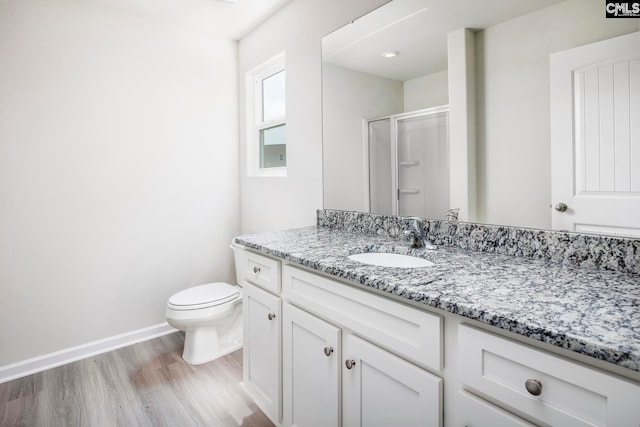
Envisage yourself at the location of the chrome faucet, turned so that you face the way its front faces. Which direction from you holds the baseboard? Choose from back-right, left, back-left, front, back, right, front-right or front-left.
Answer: front-right

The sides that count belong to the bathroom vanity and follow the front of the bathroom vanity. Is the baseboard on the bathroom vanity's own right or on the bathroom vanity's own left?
on the bathroom vanity's own right

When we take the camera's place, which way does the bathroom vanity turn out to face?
facing the viewer and to the left of the viewer

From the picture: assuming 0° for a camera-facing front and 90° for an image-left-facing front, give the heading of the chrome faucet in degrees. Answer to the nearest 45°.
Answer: approximately 45°

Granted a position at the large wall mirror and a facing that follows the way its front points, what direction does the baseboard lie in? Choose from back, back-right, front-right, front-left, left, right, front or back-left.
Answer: front-right

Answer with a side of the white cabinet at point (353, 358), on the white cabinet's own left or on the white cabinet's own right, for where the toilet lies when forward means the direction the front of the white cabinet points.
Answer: on the white cabinet's own right

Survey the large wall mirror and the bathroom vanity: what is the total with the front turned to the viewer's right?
0

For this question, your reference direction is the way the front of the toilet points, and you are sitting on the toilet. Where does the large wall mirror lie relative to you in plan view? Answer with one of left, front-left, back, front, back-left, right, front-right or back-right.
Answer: left

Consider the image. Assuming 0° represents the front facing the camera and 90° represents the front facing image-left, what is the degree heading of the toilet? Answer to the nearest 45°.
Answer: approximately 45°
